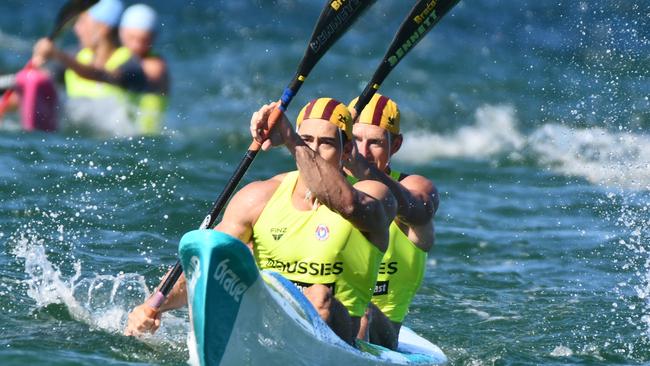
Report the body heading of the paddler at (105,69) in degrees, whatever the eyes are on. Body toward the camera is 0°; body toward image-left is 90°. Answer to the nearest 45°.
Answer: approximately 45°

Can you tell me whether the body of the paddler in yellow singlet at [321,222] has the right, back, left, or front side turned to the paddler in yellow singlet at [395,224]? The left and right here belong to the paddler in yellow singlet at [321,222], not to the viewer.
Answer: back

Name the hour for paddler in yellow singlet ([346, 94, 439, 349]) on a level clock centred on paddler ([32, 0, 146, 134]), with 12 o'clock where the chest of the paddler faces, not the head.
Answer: The paddler in yellow singlet is roughly at 10 o'clock from the paddler.

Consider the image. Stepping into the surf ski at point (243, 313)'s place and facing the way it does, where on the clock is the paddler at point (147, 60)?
The paddler is roughly at 4 o'clock from the surf ski.
